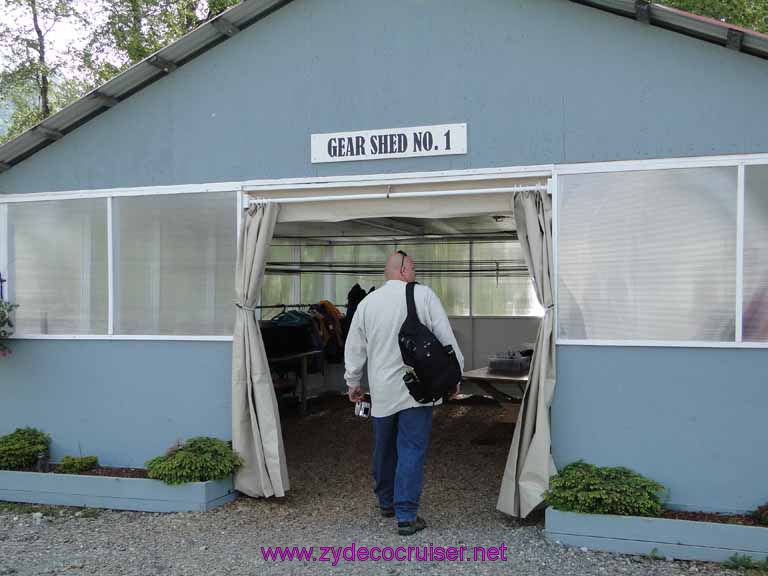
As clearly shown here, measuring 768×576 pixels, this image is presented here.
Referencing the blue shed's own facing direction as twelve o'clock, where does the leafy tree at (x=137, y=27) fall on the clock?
The leafy tree is roughly at 5 o'clock from the blue shed.

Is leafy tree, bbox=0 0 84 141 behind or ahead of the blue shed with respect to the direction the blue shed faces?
behind

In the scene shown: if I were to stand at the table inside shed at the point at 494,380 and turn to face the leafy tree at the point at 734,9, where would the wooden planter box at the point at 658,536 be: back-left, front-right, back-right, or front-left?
back-right

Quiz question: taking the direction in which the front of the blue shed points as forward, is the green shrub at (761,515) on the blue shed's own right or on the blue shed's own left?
on the blue shed's own left

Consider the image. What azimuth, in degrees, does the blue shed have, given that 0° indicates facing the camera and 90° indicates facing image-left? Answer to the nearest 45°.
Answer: approximately 0°

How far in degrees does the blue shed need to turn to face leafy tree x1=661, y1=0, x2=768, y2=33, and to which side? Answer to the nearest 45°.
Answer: approximately 135° to its left
